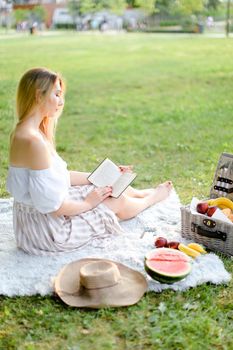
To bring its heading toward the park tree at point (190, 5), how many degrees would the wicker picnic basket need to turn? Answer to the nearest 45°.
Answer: approximately 135° to its right

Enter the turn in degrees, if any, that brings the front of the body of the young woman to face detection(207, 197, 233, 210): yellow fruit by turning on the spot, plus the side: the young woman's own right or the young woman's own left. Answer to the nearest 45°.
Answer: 0° — they already face it

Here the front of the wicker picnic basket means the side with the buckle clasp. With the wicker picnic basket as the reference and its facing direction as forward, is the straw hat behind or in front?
in front

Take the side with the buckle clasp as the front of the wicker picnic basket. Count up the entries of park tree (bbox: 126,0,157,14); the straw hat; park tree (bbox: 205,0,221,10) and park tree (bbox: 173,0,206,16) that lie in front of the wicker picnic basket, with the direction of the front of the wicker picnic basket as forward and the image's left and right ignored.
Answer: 1

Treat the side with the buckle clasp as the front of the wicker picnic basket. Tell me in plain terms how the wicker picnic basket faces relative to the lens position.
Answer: facing the viewer and to the left of the viewer

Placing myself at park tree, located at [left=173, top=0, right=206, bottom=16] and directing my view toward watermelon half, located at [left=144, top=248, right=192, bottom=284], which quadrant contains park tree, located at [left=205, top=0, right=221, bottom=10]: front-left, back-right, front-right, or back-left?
back-left

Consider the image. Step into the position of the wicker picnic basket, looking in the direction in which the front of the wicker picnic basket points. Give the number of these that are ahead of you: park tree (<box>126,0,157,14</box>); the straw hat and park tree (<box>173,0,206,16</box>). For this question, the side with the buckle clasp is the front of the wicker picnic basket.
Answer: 1

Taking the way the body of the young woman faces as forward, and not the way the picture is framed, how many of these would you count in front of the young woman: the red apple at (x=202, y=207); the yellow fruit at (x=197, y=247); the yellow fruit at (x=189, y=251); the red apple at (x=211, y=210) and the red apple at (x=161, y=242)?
5

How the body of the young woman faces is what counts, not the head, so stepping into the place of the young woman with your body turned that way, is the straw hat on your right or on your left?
on your right

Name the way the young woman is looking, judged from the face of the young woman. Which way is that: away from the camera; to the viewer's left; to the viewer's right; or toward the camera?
to the viewer's right

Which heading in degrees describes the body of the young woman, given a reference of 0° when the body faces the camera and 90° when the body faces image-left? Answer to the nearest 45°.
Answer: approximately 270°

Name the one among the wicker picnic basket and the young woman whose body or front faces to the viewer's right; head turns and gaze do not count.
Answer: the young woman

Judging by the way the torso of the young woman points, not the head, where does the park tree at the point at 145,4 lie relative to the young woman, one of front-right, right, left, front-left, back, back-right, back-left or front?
left

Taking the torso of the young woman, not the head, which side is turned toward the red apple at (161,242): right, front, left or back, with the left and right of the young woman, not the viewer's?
front

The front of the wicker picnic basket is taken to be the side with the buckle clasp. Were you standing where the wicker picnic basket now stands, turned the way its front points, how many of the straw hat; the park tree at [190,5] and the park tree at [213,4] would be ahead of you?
1

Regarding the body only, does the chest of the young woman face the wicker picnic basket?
yes

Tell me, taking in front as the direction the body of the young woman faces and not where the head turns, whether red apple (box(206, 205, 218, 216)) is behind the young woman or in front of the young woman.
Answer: in front
